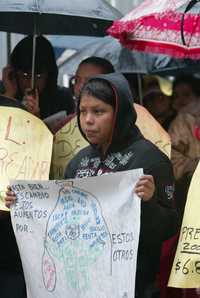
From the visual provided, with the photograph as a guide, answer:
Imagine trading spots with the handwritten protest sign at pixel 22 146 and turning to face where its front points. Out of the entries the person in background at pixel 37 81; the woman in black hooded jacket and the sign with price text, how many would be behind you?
1

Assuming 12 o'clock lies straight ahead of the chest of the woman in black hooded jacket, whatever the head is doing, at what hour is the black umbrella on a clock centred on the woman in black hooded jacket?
The black umbrella is roughly at 4 o'clock from the woman in black hooded jacket.

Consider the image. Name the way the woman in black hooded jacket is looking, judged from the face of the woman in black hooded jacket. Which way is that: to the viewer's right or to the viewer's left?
to the viewer's left

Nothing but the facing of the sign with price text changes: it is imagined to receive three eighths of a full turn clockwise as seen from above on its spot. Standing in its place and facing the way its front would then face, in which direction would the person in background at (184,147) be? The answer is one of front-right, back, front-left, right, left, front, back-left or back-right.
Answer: front-right

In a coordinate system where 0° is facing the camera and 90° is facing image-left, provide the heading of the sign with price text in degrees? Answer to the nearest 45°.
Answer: approximately 0°

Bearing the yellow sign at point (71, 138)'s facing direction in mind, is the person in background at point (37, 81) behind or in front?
behind

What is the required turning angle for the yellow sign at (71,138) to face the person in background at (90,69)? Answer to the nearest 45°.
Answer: approximately 180°
